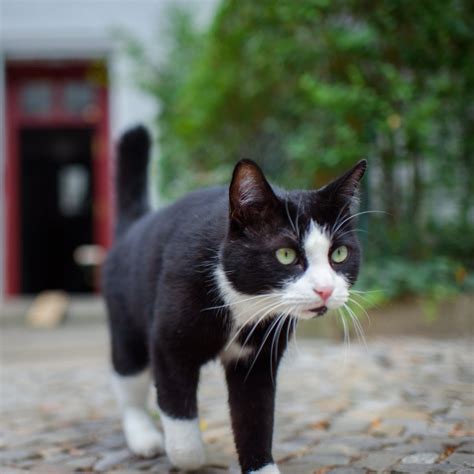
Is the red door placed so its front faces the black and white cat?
yes

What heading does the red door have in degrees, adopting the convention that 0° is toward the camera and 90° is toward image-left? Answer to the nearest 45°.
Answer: approximately 0°

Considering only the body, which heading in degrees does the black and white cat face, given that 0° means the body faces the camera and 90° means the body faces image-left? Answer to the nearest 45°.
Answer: approximately 315°

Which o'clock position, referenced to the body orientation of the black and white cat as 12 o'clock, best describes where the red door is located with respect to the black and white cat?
The red door is roughly at 7 o'clock from the black and white cat.
